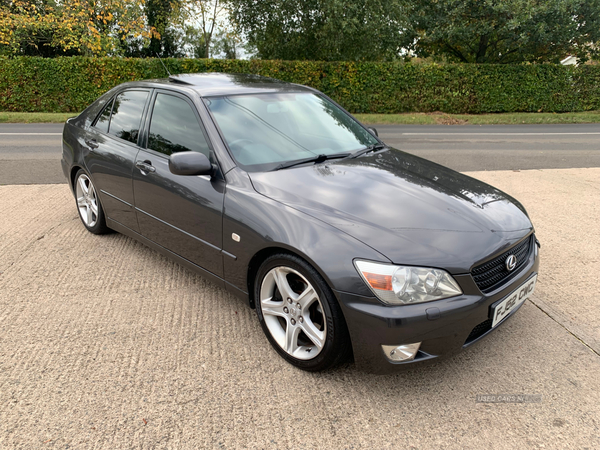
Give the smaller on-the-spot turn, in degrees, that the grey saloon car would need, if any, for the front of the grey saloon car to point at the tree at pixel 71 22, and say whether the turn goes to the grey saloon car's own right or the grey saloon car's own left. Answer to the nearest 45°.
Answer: approximately 180°

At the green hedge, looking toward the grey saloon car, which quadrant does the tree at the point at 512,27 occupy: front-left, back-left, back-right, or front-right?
back-left

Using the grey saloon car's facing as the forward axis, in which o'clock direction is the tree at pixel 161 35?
The tree is roughly at 7 o'clock from the grey saloon car.

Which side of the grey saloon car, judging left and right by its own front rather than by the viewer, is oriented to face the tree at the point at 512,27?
left

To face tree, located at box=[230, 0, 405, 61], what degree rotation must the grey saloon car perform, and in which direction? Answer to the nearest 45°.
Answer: approximately 135° to its left

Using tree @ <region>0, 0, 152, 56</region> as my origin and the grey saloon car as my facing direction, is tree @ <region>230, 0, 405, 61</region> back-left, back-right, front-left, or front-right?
front-left

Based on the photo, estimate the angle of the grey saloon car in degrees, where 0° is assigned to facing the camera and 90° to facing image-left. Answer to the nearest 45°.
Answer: approximately 315°

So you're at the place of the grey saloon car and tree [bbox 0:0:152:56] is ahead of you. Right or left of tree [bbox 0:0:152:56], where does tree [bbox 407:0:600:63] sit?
right

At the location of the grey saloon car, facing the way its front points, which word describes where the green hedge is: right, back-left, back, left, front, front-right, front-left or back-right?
back-left

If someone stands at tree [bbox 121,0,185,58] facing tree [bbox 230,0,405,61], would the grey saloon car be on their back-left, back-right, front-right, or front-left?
front-right

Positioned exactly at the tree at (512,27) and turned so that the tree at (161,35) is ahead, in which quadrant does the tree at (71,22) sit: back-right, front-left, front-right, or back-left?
front-left
